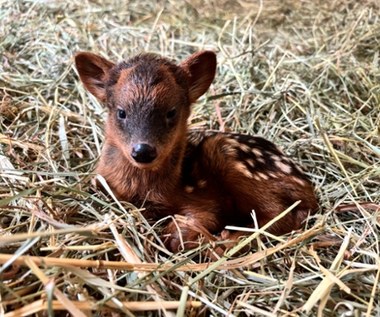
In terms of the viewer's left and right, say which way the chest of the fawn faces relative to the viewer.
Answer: facing the viewer and to the left of the viewer
